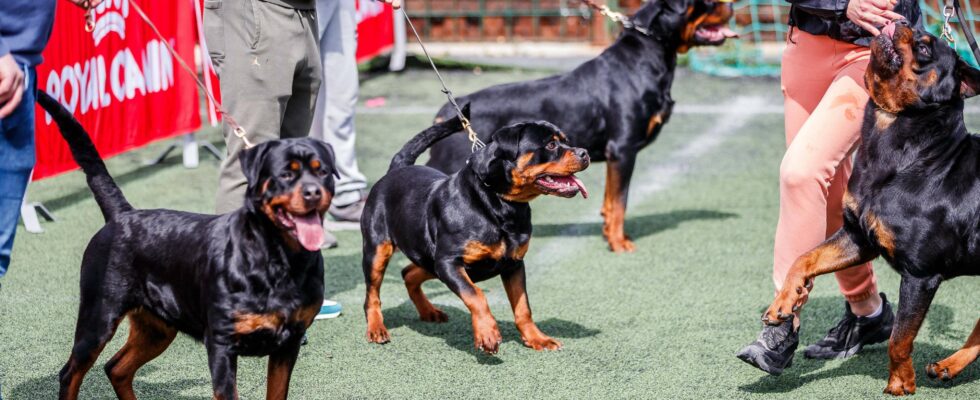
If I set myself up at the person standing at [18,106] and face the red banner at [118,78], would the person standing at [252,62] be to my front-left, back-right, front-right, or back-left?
front-right

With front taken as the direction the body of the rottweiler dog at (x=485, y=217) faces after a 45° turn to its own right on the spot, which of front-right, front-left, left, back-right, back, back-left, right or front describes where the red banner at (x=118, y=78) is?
back-right

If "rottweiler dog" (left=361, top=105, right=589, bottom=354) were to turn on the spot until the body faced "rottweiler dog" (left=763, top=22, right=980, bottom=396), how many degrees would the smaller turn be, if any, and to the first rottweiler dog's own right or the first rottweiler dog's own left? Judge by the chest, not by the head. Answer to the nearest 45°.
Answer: approximately 45° to the first rottweiler dog's own left

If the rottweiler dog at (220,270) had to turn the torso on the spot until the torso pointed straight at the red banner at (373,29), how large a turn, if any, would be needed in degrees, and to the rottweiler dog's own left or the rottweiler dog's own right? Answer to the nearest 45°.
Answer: approximately 135° to the rottweiler dog's own left

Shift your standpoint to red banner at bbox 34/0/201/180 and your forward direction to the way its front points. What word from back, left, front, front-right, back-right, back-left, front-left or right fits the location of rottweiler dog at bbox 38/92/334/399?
front-right

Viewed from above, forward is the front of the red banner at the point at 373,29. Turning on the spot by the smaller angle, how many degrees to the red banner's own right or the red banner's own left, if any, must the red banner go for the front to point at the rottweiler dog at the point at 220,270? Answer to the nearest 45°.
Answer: approximately 45° to the red banner's own right

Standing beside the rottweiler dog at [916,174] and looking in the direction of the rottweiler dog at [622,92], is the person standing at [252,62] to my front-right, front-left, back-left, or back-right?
front-left

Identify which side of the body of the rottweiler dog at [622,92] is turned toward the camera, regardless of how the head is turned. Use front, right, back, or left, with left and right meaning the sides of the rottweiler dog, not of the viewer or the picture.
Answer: right

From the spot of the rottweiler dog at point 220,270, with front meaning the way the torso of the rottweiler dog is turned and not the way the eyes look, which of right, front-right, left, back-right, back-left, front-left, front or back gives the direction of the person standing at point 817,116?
front-left

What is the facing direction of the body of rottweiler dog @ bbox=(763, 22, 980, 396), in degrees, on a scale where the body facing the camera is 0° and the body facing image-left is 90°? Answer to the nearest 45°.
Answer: approximately 45°

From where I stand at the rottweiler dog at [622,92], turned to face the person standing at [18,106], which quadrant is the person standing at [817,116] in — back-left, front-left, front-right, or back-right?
front-left

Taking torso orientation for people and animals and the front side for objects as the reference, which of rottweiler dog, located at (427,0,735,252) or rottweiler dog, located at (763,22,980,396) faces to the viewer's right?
rottweiler dog, located at (427,0,735,252)

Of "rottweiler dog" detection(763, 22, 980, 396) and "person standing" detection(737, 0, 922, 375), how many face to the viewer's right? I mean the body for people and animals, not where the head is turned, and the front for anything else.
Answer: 0

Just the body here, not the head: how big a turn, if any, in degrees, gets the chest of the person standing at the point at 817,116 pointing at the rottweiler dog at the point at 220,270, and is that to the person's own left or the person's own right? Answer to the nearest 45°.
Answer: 0° — they already face it

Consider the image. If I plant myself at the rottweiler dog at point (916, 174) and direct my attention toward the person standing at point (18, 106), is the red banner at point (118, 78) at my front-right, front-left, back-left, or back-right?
front-right
